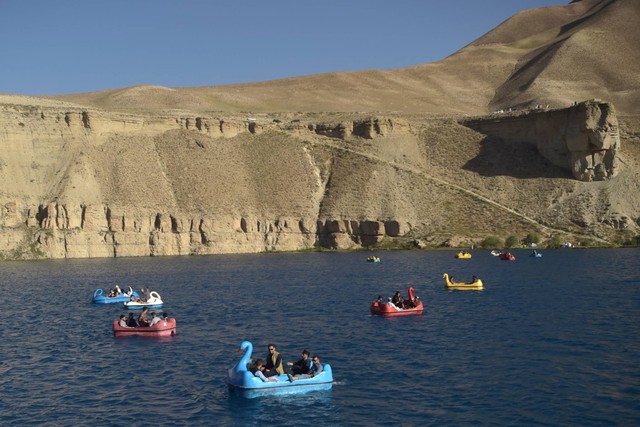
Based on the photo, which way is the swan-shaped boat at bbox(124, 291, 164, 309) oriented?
to the viewer's right

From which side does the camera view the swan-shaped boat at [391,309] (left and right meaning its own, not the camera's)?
right

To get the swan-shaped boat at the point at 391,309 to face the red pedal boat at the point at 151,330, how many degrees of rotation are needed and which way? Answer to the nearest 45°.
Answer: approximately 135° to its right

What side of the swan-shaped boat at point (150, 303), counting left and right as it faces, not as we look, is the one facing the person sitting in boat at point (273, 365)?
right

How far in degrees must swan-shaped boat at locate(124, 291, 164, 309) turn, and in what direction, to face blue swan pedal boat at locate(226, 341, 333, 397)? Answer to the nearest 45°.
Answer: approximately 90° to its right

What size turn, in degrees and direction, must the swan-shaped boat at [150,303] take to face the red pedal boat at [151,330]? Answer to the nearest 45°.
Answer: approximately 90° to its right
